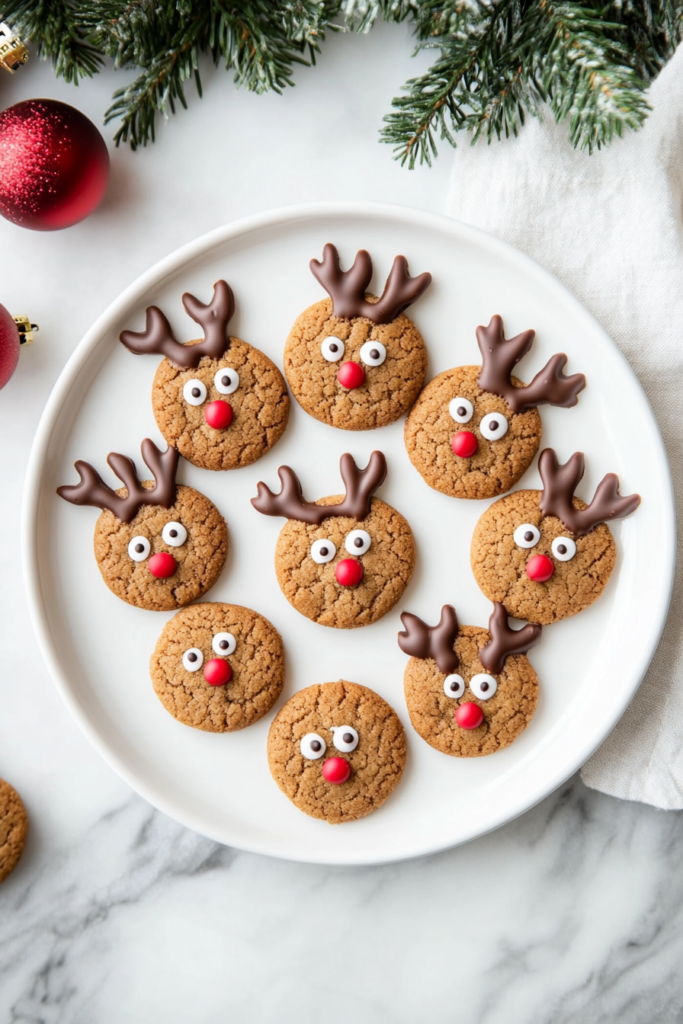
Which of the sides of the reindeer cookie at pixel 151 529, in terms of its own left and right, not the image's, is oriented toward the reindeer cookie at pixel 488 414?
left

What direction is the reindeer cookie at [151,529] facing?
toward the camera

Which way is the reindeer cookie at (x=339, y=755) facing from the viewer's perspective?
toward the camera

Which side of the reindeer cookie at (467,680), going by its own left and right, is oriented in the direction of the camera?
front

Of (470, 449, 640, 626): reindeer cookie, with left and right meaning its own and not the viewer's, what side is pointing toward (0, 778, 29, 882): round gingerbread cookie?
right

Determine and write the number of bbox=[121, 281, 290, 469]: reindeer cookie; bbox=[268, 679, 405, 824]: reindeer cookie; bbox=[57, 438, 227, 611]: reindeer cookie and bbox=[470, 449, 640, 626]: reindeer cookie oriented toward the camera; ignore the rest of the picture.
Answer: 4

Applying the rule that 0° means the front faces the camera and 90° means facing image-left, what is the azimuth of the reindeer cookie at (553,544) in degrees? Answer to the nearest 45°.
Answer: approximately 0°
